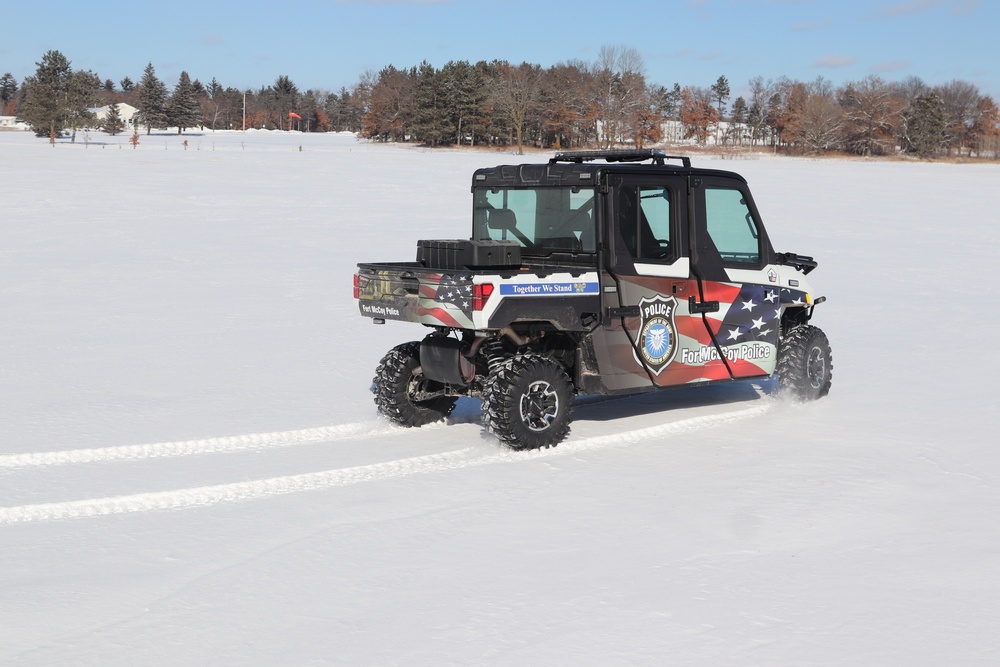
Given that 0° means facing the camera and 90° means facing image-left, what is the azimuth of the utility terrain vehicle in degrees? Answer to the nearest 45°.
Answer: approximately 225°
